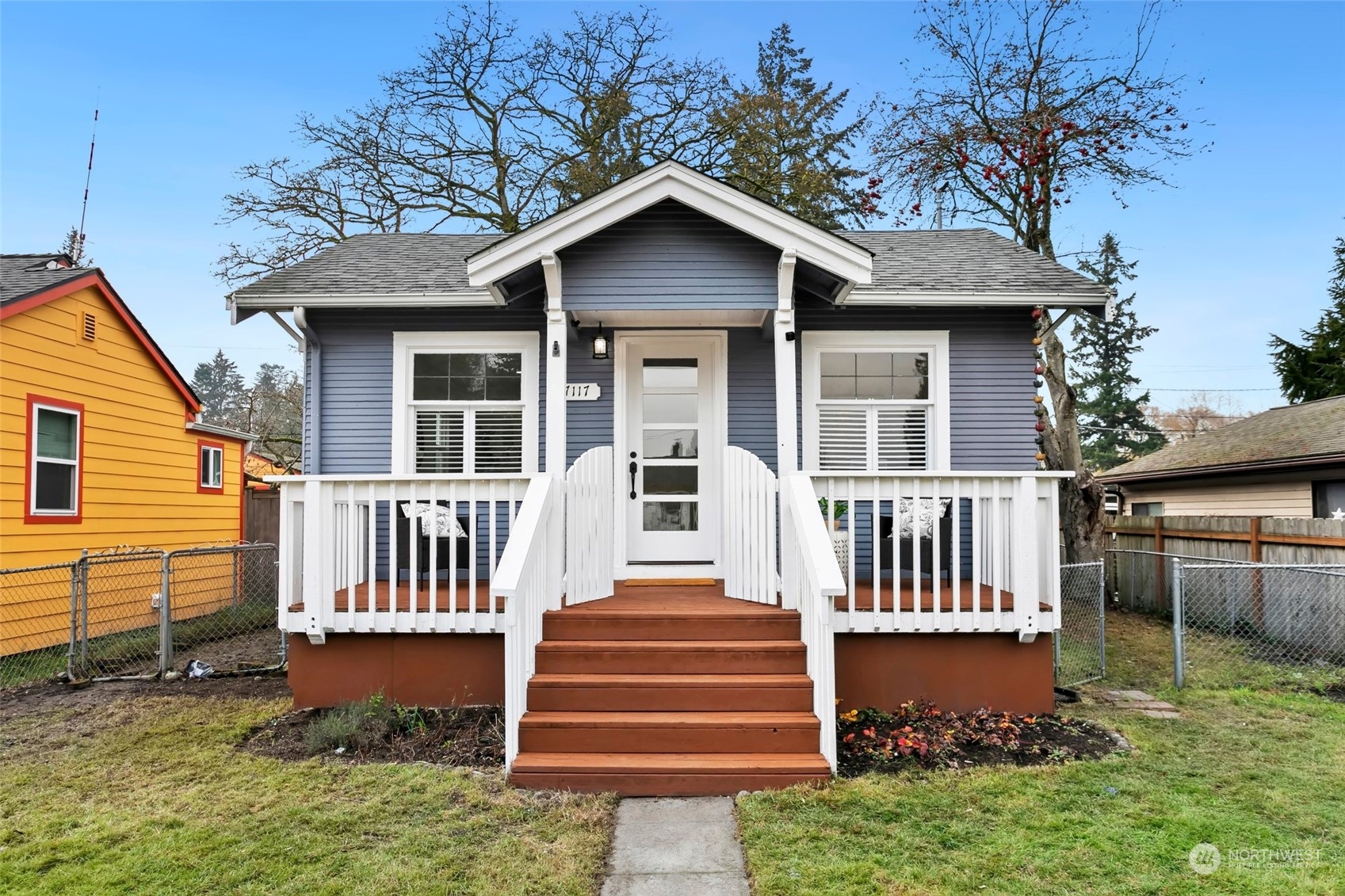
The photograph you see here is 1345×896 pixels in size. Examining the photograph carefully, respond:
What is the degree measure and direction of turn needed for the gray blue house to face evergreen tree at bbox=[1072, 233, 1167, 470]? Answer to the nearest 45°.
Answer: approximately 135° to its left

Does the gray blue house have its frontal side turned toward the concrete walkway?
yes

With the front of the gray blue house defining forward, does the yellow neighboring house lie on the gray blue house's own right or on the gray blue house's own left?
on the gray blue house's own right

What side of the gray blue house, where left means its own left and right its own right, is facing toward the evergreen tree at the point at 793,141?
back

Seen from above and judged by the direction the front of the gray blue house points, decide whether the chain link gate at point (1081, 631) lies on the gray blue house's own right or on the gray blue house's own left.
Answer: on the gray blue house's own left

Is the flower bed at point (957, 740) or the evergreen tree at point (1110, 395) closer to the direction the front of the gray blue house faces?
the flower bed

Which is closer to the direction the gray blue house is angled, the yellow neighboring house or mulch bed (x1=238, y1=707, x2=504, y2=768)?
the mulch bed

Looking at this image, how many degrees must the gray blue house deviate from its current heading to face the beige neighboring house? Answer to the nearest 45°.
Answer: approximately 135° to its left

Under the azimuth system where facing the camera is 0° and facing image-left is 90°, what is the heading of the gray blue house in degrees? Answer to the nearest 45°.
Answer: approximately 0°
